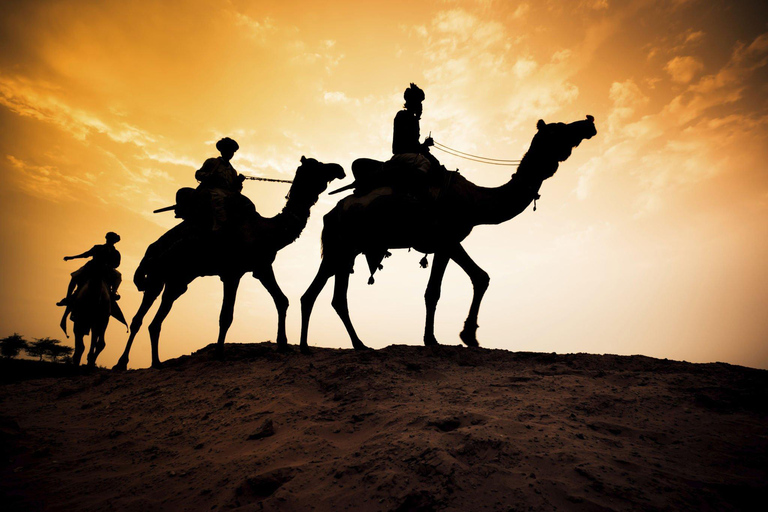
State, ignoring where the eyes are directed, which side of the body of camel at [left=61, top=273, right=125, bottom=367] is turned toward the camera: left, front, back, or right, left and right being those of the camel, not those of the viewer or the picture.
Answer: back

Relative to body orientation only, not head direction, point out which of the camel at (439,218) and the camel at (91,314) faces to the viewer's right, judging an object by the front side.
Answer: the camel at (439,218)

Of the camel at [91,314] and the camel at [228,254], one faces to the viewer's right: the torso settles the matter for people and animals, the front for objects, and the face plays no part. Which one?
the camel at [228,254]

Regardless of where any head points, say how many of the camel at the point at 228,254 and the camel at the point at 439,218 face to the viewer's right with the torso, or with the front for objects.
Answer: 2

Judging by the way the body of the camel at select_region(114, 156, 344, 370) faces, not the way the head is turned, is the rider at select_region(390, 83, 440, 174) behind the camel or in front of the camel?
in front

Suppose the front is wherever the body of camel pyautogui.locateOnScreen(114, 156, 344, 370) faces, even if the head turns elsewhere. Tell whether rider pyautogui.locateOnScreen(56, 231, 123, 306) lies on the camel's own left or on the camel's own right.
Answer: on the camel's own left

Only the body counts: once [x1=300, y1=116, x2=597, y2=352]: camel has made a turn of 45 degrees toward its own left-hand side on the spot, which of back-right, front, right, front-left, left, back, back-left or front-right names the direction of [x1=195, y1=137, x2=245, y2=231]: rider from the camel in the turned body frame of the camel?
back-left

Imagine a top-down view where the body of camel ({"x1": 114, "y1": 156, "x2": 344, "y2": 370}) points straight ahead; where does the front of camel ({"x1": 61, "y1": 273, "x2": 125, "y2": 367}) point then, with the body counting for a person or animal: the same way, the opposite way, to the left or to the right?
to the left

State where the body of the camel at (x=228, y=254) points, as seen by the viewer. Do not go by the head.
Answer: to the viewer's right

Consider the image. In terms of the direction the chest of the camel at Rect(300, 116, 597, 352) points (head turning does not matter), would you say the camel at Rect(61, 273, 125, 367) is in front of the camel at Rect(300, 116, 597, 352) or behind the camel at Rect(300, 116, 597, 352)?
behind

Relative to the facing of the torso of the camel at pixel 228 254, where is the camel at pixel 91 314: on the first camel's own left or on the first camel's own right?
on the first camel's own left

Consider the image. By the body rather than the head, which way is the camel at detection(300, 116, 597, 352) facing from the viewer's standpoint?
to the viewer's right
